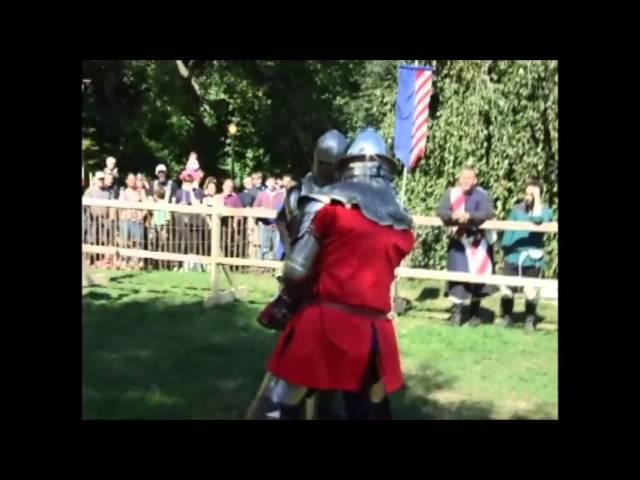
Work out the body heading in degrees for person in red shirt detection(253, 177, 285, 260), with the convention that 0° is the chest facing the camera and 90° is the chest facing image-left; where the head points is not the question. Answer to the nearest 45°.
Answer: approximately 0°

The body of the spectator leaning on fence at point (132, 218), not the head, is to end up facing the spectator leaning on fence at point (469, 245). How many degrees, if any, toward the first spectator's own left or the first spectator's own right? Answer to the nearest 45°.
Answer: approximately 45° to the first spectator's own left

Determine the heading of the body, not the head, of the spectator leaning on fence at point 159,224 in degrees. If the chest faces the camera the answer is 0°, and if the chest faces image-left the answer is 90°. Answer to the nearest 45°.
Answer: approximately 0°
